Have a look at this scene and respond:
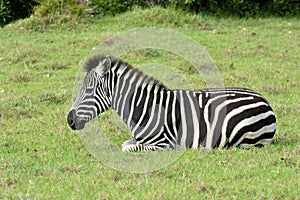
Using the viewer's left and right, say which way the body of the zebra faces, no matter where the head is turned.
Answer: facing to the left of the viewer
